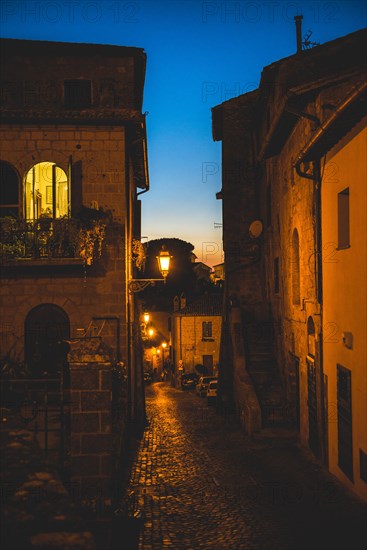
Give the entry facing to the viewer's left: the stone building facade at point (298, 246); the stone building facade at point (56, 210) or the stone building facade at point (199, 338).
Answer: the stone building facade at point (298, 246)

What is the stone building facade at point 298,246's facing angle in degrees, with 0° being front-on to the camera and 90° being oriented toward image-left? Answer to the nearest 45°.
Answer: approximately 90°

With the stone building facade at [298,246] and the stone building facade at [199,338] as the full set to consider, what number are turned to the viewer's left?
1

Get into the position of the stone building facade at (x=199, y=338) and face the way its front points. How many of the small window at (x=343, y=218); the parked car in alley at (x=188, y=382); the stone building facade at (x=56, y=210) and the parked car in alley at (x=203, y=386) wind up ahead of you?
4

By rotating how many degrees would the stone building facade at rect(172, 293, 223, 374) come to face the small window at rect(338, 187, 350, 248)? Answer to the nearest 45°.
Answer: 0° — it already faces it
